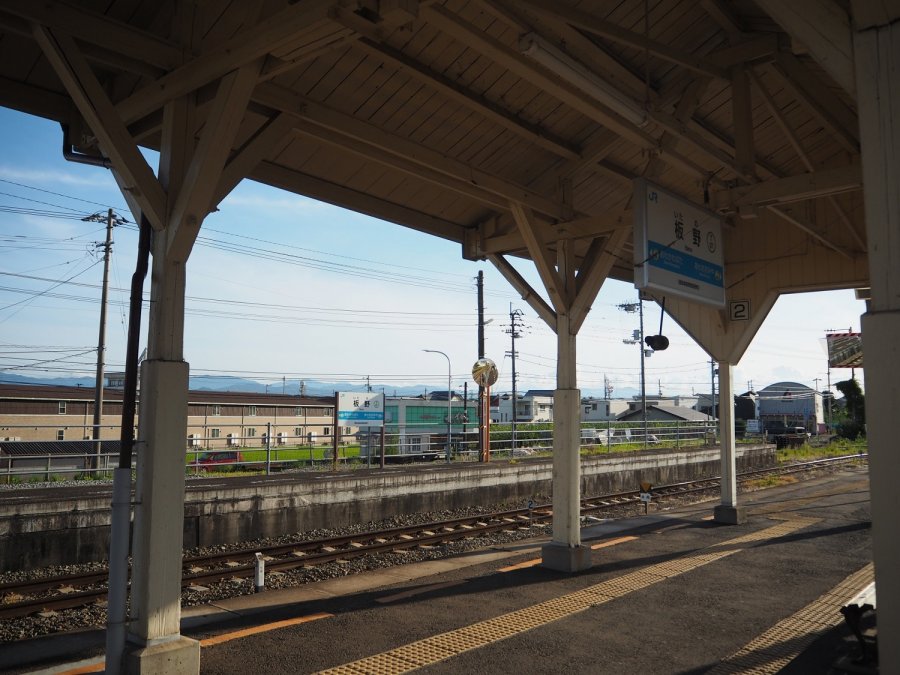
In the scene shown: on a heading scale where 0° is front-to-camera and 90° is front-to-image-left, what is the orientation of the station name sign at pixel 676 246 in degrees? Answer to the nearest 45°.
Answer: approximately 315°

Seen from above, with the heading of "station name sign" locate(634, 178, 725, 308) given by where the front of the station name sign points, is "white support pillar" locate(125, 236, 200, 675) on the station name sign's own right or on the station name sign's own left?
on the station name sign's own right

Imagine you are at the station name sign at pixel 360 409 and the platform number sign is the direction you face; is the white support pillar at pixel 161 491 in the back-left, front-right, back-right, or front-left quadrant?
front-right

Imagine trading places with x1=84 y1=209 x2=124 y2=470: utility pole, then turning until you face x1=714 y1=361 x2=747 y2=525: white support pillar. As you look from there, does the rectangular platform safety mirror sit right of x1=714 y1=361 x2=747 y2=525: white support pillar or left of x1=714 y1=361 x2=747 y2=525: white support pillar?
left

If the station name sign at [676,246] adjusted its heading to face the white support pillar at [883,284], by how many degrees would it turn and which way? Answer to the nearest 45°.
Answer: approximately 45° to its right

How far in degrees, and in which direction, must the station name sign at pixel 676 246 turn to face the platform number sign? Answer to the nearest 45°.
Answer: approximately 135° to its left
